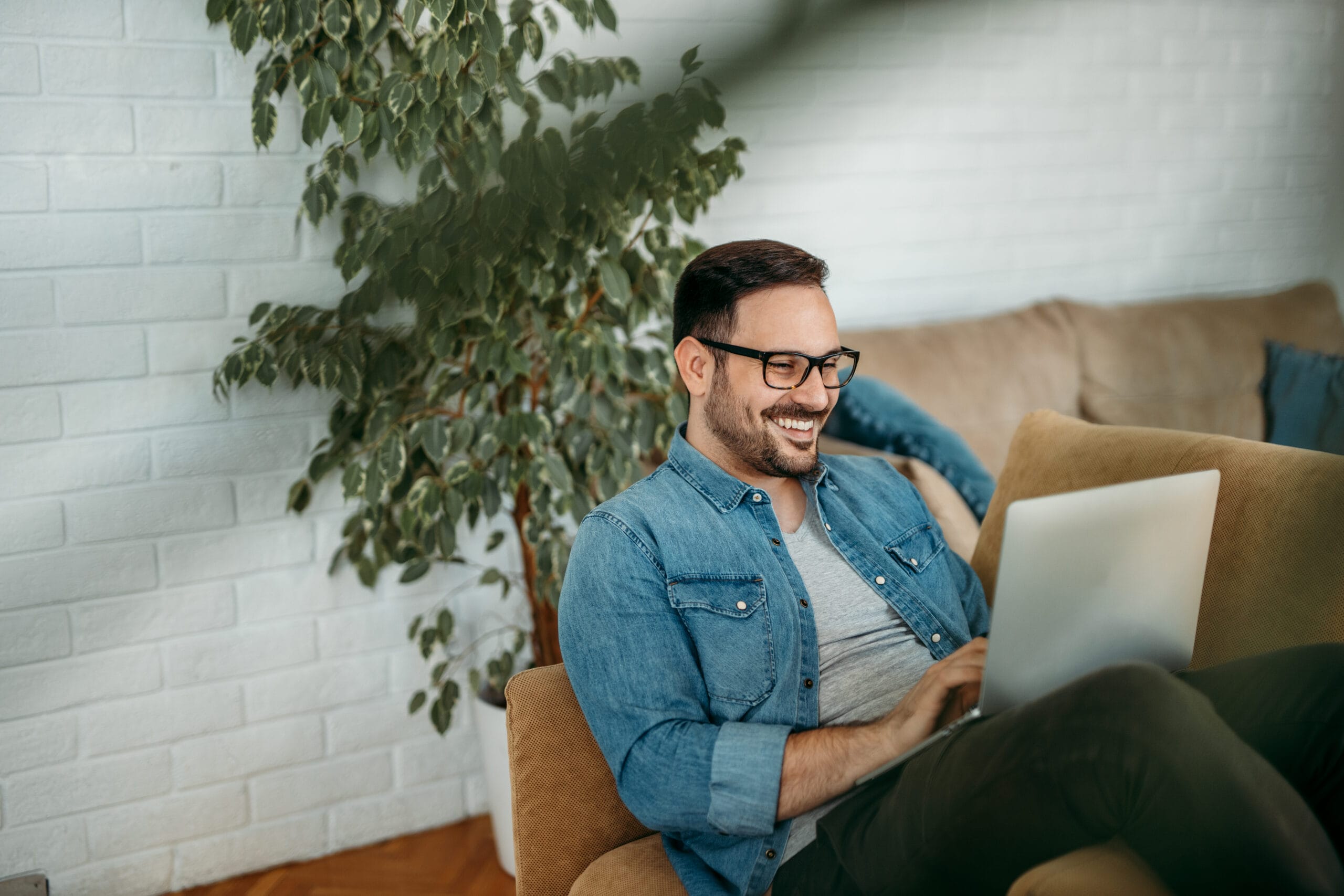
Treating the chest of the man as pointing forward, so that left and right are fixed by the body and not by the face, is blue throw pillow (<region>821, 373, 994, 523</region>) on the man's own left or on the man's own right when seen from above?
on the man's own left

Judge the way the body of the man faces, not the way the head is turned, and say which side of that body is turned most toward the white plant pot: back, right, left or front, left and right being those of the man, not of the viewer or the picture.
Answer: back

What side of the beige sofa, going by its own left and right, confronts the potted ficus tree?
right

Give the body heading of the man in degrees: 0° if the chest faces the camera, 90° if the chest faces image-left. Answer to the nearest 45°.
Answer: approximately 315°

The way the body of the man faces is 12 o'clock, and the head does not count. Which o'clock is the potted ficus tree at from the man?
The potted ficus tree is roughly at 6 o'clock from the man.
